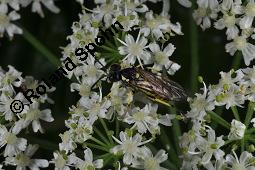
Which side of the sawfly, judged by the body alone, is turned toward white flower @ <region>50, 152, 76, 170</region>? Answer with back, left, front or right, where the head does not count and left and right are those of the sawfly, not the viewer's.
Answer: front

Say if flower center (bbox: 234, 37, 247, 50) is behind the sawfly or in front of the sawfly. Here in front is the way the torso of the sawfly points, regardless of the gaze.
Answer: behind

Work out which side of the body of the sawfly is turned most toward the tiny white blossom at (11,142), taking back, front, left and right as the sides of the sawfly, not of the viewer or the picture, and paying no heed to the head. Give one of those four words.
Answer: front

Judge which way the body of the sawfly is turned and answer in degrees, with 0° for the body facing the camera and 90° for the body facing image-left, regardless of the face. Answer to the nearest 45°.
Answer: approximately 90°

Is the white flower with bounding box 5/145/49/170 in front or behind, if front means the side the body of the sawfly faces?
in front

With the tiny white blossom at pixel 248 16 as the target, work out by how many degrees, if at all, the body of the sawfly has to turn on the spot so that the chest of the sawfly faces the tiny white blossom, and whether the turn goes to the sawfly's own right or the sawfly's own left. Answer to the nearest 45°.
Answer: approximately 180°

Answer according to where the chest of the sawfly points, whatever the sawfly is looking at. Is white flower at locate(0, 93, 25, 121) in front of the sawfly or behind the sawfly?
in front

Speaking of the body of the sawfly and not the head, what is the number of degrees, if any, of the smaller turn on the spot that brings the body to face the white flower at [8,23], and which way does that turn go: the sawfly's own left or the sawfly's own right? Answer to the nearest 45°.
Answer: approximately 45° to the sawfly's own right
